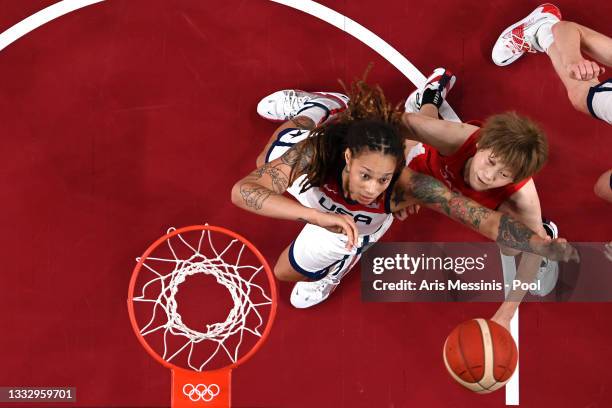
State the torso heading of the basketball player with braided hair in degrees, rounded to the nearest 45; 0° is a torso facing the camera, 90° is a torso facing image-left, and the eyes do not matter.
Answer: approximately 0°

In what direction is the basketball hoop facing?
away from the camera

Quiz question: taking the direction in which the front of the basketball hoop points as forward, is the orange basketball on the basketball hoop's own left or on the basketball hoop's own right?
on the basketball hoop's own right

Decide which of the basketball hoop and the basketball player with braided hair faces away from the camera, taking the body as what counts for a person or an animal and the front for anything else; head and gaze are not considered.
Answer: the basketball hoop

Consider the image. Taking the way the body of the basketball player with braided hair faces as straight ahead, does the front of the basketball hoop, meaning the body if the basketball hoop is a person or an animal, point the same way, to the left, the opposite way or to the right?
the opposite way

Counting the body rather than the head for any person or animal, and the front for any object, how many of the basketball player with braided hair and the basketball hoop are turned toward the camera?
1
